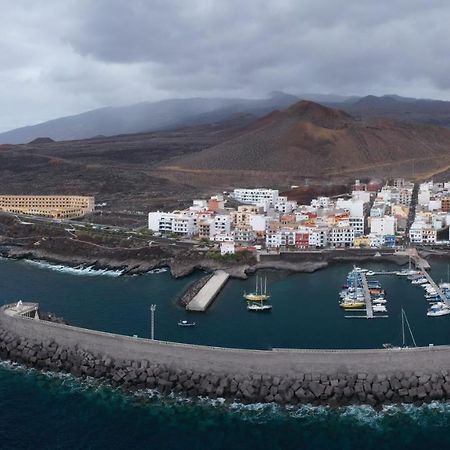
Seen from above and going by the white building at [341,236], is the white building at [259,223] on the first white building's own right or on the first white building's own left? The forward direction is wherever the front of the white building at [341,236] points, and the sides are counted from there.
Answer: on the first white building's own right

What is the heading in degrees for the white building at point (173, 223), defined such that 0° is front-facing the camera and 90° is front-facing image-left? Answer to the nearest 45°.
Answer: approximately 0°

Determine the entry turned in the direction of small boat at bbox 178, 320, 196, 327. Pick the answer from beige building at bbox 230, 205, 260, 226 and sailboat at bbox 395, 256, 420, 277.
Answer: the beige building

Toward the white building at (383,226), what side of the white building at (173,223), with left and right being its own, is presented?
left

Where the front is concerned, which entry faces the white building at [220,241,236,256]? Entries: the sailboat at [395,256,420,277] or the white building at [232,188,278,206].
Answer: the white building at [232,188,278,206]

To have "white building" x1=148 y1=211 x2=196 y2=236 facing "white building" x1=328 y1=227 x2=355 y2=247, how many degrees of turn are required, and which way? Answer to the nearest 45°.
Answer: approximately 90° to its left

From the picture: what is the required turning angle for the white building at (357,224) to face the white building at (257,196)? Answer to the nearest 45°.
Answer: approximately 135° to its right
